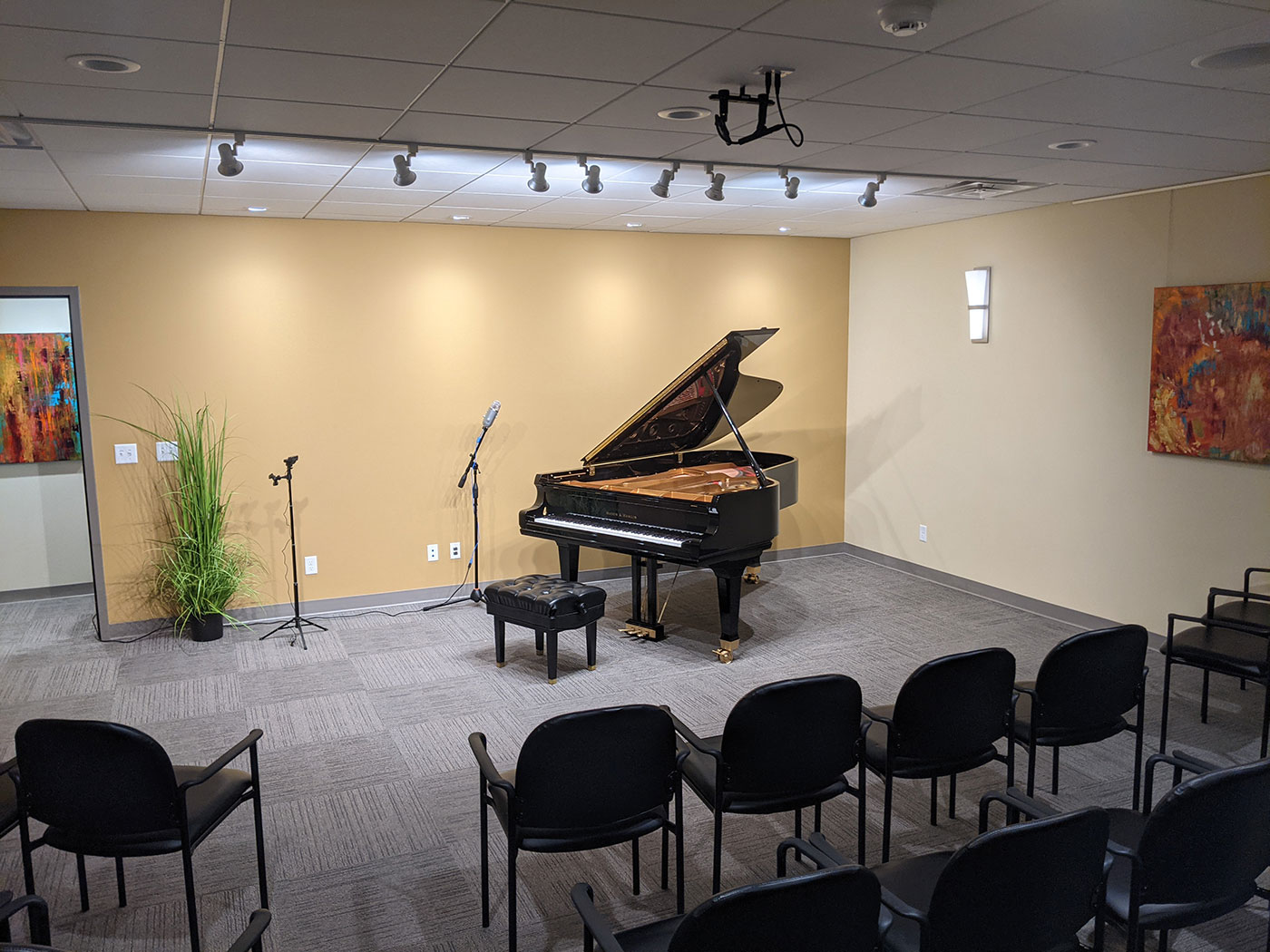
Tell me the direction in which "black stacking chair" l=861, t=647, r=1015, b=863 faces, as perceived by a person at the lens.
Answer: facing away from the viewer and to the left of the viewer

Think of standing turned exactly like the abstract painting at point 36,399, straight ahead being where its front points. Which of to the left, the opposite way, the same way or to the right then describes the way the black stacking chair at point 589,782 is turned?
the opposite way

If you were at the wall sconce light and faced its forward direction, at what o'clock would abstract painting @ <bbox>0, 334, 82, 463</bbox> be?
The abstract painting is roughly at 1 o'clock from the wall sconce light.

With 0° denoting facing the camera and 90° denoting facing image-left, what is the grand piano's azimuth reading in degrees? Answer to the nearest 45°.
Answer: approximately 45°

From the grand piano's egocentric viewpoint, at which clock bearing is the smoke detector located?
The smoke detector is roughly at 10 o'clock from the grand piano.

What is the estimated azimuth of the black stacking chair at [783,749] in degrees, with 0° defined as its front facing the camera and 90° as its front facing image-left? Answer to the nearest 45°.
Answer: approximately 135°

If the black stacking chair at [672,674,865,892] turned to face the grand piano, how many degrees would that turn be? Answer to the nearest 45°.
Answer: approximately 45° to its right

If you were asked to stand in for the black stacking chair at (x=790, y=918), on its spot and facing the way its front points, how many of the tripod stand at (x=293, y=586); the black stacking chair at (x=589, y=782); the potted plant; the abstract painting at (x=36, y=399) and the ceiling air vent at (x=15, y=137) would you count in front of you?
5

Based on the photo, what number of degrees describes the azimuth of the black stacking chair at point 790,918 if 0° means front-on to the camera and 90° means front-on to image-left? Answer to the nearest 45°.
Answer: approximately 135°

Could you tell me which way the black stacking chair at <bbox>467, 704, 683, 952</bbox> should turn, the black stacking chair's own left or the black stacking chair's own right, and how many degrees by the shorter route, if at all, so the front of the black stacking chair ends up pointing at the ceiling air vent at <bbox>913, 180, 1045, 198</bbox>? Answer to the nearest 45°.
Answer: approximately 90° to the black stacking chair's own right

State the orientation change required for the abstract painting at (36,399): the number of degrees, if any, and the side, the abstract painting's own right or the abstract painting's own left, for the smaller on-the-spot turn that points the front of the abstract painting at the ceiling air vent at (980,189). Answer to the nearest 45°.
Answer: approximately 45° to the abstract painting's own left

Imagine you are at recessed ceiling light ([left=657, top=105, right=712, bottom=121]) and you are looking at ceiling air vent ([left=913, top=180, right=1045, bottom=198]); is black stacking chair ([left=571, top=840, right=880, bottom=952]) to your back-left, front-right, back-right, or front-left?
back-right

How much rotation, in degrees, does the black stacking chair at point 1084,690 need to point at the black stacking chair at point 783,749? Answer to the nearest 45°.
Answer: approximately 90° to its left

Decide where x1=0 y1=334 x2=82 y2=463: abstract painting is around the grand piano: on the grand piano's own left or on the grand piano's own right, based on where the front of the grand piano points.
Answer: on the grand piano's own right

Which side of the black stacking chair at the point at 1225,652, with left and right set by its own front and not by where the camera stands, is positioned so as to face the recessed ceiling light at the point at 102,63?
left
